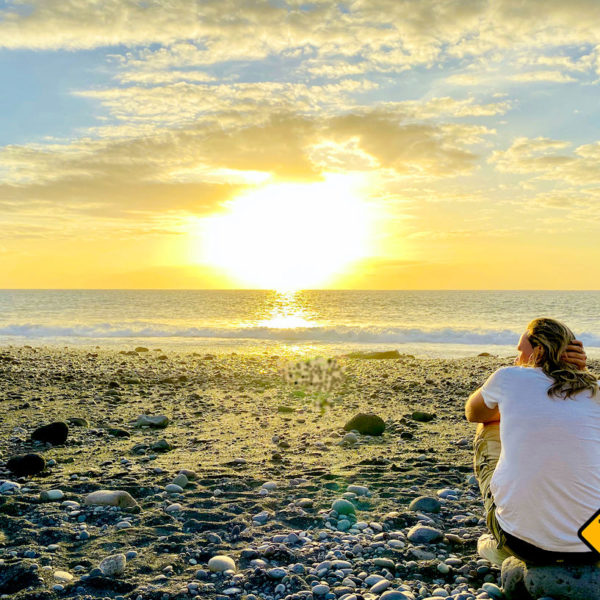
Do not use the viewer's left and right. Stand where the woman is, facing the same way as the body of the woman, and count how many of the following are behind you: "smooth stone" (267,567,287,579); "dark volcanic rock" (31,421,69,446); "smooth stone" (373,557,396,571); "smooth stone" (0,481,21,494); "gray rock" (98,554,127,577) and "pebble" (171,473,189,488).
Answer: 0

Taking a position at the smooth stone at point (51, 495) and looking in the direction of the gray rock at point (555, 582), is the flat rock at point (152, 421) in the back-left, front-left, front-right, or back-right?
back-left

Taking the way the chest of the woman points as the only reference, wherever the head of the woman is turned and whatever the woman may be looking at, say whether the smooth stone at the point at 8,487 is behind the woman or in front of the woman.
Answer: in front

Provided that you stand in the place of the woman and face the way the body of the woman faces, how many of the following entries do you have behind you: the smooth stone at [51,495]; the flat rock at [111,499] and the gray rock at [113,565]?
0

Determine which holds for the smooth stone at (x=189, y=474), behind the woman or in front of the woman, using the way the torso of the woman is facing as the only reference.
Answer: in front

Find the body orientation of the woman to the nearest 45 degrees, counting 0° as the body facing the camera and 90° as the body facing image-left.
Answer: approximately 135°

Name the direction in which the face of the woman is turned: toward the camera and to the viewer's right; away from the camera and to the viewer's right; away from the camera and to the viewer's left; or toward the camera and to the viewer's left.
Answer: away from the camera and to the viewer's left

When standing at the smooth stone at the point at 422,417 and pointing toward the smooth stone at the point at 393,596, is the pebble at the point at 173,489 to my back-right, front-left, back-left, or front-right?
front-right

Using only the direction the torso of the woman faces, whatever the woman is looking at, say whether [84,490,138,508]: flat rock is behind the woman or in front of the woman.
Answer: in front
